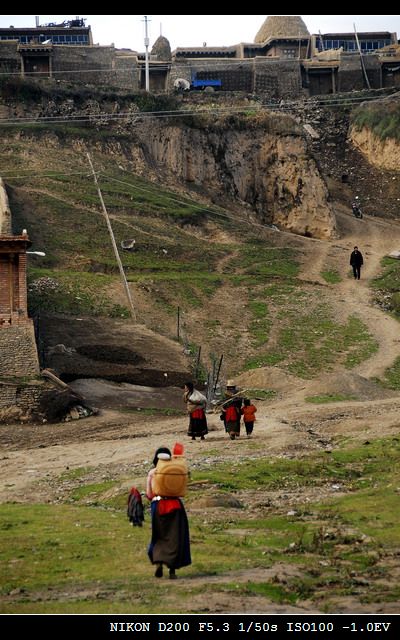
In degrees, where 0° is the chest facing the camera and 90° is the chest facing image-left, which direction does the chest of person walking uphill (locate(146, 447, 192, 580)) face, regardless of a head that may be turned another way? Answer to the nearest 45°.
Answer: approximately 180°

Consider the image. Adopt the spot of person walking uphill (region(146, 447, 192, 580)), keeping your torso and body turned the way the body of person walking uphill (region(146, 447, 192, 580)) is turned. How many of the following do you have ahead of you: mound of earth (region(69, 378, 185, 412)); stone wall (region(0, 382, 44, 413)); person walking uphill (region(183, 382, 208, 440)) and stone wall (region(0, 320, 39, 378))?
4

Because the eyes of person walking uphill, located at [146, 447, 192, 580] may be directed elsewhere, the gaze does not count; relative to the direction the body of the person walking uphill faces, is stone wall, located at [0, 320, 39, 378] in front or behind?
in front

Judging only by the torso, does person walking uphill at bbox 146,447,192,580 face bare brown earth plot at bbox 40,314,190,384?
yes

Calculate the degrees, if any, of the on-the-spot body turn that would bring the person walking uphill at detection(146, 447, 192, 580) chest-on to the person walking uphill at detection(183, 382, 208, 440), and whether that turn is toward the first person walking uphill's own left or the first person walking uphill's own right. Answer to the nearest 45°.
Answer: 0° — they already face them

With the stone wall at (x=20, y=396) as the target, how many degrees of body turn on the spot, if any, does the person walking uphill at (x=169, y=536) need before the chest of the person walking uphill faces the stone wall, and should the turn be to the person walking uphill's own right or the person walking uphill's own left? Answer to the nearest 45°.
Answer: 0° — they already face it

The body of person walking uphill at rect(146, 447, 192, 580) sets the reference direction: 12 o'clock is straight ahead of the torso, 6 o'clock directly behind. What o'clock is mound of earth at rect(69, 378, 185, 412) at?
The mound of earth is roughly at 12 o'clock from the person walking uphill.
